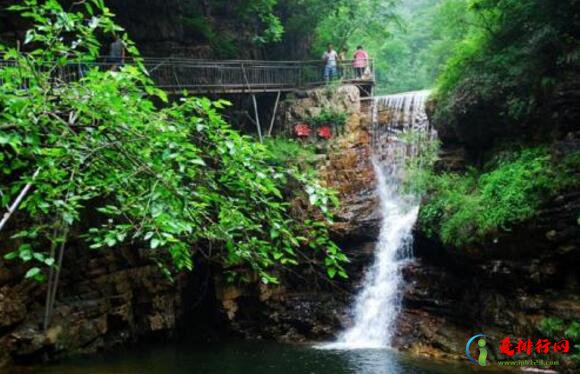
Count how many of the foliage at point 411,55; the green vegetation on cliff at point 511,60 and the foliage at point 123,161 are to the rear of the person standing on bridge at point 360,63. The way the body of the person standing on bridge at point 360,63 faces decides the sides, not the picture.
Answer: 1

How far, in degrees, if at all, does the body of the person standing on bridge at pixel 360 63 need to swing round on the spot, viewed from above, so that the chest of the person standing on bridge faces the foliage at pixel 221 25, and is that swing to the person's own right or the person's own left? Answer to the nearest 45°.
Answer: approximately 90° to the person's own left

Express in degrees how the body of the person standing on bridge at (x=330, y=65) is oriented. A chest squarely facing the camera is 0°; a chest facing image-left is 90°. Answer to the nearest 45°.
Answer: approximately 0°

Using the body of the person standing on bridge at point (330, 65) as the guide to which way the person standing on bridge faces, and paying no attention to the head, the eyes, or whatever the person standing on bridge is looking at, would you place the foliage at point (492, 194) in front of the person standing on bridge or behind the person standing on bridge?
in front
